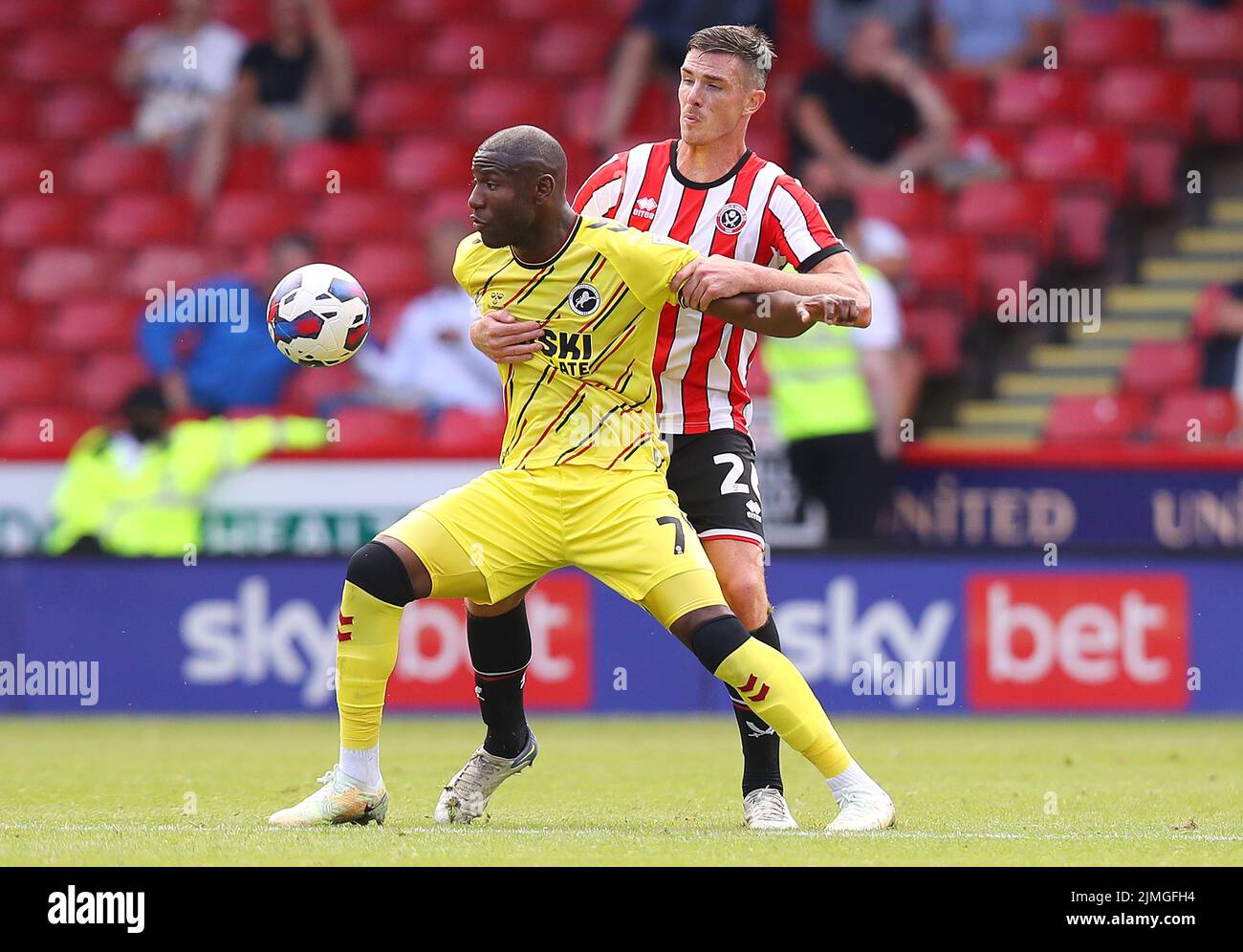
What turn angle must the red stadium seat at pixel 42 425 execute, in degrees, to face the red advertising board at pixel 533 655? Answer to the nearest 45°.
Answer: approximately 45° to its left

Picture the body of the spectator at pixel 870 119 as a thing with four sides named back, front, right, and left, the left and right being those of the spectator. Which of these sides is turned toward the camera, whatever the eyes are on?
front

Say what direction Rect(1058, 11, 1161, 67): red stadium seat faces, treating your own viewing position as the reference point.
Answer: facing the viewer

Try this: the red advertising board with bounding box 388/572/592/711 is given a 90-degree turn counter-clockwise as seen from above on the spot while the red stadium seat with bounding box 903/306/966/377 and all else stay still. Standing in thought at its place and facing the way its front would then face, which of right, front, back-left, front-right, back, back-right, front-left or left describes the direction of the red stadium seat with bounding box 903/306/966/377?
front-left

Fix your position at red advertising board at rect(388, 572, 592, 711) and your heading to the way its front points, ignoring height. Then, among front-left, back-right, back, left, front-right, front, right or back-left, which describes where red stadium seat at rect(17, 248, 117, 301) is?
back-right

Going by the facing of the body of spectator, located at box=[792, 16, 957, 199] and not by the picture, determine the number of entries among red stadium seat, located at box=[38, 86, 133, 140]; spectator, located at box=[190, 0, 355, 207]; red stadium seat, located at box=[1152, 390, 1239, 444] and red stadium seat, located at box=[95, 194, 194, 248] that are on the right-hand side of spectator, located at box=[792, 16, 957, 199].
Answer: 3

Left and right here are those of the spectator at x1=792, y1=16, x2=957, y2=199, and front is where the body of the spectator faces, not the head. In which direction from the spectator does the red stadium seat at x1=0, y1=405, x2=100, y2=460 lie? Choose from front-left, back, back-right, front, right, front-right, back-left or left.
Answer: right

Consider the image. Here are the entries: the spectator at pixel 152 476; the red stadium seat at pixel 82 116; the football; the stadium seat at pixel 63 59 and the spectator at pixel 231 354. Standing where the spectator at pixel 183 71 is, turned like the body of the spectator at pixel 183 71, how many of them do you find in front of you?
3

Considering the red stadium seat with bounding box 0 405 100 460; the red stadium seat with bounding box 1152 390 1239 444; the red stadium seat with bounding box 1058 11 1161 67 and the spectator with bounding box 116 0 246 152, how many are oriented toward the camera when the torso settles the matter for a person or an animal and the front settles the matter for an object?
4

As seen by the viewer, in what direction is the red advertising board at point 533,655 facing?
toward the camera

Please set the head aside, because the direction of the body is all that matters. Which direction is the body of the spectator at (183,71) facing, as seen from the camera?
toward the camera

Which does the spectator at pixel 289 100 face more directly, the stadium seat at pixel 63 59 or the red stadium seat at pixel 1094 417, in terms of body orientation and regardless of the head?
the red stadium seat

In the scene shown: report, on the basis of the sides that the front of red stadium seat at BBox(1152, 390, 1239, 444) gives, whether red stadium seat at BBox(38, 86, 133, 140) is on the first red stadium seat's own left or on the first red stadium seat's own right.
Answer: on the first red stadium seat's own right

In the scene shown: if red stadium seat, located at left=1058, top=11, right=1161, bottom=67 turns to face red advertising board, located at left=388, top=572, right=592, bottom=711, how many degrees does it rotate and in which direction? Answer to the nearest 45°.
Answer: approximately 45° to its right

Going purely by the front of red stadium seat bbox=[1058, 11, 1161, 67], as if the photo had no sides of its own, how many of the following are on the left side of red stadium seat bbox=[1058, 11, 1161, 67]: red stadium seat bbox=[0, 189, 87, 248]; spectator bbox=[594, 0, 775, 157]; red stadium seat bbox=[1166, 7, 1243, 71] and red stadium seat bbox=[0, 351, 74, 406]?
1
